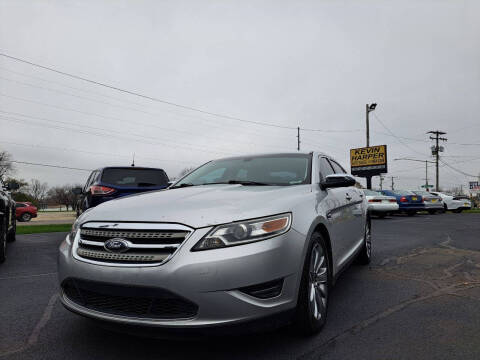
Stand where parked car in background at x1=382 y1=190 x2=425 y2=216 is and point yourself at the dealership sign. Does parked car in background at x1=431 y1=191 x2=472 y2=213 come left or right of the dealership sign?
right

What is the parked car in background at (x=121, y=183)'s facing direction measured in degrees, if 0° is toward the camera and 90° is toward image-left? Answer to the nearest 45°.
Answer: approximately 180°

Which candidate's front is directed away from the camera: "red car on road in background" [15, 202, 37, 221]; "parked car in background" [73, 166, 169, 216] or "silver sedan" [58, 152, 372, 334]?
"parked car in background" [73, 166, 169, 216]

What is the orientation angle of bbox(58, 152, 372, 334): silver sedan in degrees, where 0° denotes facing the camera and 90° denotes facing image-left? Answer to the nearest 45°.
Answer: approximately 45°
